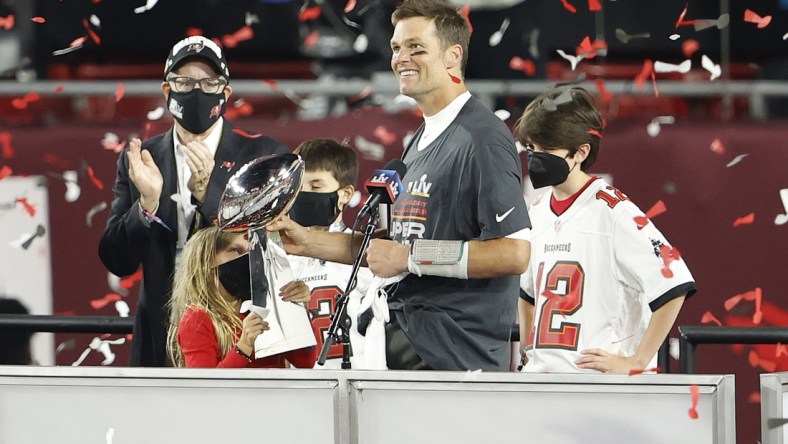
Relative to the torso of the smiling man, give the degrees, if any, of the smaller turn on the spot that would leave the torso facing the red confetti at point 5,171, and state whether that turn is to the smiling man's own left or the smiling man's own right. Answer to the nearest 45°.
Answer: approximately 90° to the smiling man's own right

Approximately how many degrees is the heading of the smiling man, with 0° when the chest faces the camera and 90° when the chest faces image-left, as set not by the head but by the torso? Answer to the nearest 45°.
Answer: approximately 45°

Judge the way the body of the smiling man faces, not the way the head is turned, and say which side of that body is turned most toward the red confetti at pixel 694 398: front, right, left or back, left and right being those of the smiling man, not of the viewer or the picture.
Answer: left

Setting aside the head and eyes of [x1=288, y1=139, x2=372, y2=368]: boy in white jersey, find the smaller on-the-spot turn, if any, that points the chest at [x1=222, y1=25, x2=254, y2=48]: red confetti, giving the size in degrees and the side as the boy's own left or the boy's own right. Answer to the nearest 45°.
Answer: approximately 135° to the boy's own right

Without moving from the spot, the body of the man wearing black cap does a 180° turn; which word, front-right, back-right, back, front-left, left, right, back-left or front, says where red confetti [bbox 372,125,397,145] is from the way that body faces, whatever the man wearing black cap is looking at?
front-right

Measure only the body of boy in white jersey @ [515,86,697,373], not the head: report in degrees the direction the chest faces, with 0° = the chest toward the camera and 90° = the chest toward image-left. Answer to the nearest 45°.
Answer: approximately 45°

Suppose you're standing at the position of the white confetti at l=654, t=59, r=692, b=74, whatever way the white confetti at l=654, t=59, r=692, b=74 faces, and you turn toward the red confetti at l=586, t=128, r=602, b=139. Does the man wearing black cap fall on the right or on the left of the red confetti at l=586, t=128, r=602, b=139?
right

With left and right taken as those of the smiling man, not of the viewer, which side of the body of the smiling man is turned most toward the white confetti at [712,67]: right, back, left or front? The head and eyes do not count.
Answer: back

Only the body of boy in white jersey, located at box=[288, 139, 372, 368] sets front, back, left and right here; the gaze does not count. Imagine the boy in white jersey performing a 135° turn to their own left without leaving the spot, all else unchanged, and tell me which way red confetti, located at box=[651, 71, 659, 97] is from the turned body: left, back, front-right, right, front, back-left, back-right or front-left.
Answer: front-left

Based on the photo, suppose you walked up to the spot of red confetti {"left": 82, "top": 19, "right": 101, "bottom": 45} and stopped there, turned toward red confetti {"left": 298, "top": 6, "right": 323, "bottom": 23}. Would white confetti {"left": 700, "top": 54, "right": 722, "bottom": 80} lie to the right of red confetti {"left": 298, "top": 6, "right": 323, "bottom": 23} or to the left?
right

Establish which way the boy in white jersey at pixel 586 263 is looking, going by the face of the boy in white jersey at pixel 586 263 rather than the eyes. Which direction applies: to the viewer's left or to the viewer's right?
to the viewer's left
